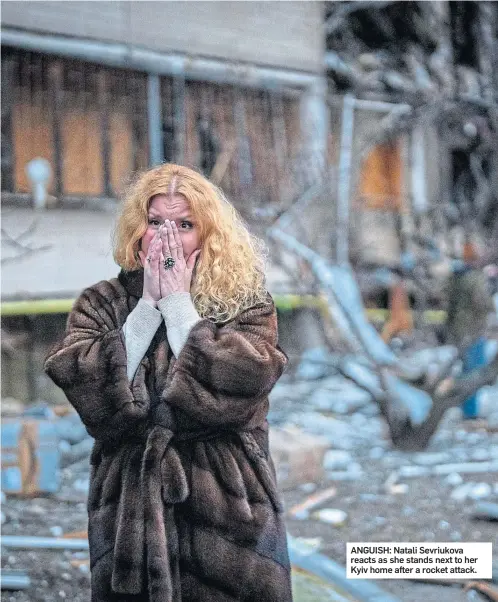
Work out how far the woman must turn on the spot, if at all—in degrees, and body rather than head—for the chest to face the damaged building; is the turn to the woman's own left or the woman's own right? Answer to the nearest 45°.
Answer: approximately 180°

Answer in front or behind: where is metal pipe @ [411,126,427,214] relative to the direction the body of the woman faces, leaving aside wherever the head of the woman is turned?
behind

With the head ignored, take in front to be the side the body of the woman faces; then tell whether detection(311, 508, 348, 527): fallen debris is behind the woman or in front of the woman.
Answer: behind

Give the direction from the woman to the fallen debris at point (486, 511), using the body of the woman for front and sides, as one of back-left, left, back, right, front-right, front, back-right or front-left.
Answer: back-left

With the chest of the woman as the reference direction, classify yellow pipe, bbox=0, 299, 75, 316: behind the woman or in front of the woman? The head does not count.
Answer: behind

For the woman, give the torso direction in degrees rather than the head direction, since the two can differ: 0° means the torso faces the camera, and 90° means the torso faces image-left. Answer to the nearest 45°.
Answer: approximately 0°

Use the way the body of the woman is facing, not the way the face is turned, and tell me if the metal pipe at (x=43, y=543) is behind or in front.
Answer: behind

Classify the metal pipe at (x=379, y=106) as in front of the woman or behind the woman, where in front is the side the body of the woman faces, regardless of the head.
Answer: behind
